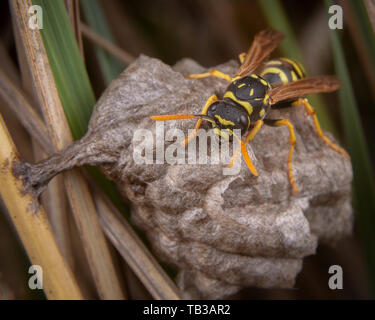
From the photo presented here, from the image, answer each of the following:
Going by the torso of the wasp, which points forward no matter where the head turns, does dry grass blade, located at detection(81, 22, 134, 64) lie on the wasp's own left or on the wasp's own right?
on the wasp's own right

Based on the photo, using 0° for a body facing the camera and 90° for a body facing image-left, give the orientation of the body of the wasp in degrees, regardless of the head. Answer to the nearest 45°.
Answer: approximately 45°

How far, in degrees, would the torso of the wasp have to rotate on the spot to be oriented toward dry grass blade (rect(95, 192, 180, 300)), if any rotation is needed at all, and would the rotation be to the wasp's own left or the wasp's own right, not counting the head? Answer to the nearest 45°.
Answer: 0° — it already faces it
